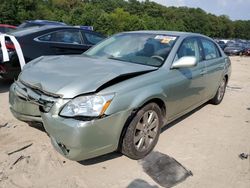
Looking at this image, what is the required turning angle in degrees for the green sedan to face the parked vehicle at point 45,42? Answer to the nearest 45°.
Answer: approximately 90° to its right

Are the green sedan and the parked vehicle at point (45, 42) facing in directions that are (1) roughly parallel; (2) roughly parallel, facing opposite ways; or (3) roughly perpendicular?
roughly parallel, facing opposite ways

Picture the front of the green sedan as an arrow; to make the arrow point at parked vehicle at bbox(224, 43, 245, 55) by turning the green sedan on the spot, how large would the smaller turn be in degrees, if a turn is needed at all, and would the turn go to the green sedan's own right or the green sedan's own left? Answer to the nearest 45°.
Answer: approximately 180°

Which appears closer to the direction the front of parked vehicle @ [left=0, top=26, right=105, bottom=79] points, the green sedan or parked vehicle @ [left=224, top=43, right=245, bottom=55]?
the parked vehicle

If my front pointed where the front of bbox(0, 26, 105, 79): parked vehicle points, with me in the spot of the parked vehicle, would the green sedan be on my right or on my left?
on my right

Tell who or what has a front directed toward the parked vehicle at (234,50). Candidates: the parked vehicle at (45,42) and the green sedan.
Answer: the parked vehicle at (45,42)

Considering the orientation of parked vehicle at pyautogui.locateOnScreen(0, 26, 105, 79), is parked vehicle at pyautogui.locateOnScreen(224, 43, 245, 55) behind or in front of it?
in front

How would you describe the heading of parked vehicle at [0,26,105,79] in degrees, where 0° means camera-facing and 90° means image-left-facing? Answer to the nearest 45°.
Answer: approximately 225°

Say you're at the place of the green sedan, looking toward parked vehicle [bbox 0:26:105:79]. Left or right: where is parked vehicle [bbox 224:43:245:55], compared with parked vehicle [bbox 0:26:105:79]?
right

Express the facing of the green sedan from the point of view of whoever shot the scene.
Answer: facing the viewer and to the left of the viewer
